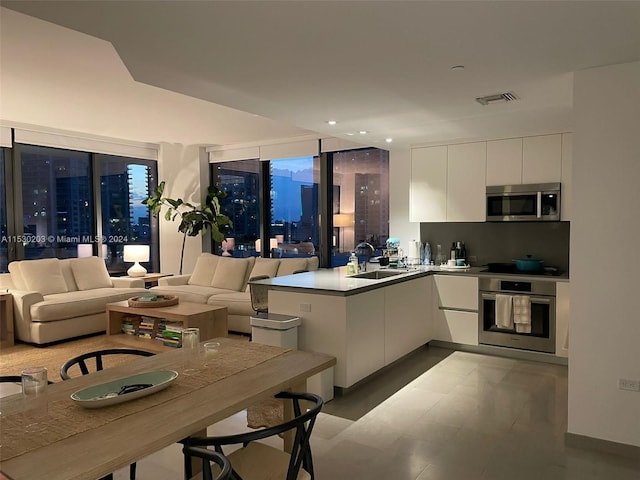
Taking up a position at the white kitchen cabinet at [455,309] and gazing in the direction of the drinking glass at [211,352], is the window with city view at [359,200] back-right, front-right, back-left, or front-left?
back-right

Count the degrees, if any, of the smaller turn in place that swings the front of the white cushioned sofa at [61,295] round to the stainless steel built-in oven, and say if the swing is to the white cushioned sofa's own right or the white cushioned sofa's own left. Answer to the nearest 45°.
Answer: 0° — it already faces it

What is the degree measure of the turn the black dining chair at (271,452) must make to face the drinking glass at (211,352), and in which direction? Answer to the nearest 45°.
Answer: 0° — it already faces it

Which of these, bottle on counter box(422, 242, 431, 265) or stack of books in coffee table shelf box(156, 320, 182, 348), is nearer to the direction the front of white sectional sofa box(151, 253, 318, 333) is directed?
the stack of books in coffee table shelf

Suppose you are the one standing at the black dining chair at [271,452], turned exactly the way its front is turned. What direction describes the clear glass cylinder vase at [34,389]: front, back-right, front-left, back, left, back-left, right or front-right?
front-left

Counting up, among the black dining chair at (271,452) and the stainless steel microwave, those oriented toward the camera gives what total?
1

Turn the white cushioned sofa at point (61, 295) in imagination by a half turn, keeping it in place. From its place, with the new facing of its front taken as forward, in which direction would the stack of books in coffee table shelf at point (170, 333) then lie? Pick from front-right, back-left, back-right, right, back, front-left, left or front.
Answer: back

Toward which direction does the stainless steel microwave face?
toward the camera

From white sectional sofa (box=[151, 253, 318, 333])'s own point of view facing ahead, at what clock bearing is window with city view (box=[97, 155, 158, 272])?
The window with city view is roughly at 3 o'clock from the white sectional sofa.

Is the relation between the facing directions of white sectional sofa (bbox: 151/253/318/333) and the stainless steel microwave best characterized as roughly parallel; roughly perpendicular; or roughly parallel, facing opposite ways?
roughly parallel

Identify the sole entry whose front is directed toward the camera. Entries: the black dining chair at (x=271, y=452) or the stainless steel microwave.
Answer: the stainless steel microwave

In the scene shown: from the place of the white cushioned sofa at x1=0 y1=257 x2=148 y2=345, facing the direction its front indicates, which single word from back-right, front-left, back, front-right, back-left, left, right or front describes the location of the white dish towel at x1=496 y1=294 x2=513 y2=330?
front

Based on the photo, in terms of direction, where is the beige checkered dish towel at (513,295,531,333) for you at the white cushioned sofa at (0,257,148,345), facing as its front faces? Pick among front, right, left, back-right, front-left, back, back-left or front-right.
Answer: front

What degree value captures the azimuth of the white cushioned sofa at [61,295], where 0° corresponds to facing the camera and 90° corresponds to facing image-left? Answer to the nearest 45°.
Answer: approximately 315°

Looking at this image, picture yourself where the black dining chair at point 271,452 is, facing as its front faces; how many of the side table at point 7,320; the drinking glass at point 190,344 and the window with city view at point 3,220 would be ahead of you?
3

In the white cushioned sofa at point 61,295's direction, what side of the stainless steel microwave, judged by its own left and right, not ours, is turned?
right

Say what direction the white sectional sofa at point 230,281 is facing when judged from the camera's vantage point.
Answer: facing the viewer and to the left of the viewer

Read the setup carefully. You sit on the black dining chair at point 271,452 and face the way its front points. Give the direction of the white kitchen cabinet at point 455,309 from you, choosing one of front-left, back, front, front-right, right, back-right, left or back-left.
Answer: right

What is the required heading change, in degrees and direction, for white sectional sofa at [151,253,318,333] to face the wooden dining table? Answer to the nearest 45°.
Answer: approximately 45° to its left

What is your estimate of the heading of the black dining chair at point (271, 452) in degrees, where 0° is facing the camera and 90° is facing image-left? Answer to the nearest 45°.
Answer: approximately 135°
